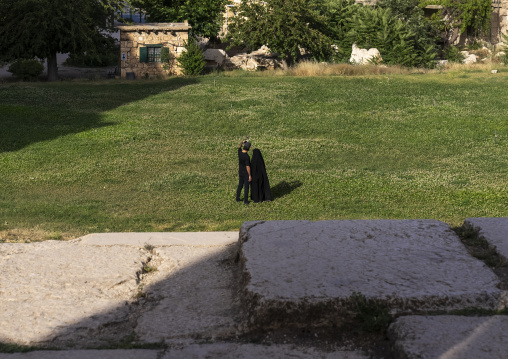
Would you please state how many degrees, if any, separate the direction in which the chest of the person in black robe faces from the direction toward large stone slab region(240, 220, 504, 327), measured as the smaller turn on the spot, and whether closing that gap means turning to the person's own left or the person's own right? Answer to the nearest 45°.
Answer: approximately 180°

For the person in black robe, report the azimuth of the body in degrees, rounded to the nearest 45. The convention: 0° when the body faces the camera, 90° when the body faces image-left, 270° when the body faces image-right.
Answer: approximately 180°

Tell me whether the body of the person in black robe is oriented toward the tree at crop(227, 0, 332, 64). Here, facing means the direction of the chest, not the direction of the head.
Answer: yes

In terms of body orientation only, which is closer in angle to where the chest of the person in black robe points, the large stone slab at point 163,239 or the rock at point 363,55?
the rock

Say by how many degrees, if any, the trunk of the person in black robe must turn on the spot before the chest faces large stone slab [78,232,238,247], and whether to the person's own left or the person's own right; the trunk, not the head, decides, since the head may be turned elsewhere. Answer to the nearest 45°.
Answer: approximately 180°

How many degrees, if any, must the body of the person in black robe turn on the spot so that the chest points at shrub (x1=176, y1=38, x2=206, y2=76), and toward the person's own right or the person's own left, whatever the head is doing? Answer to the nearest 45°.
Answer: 0° — they already face it

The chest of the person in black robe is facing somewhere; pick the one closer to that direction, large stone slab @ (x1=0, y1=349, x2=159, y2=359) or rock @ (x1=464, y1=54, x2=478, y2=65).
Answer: the rock

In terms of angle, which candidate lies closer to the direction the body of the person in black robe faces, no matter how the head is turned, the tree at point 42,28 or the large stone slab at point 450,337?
the tree

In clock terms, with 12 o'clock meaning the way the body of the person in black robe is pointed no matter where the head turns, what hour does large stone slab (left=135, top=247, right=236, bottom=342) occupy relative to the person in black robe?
The large stone slab is roughly at 6 o'clock from the person in black robe.

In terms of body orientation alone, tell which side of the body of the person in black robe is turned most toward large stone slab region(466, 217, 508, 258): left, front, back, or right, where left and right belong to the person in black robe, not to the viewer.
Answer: back

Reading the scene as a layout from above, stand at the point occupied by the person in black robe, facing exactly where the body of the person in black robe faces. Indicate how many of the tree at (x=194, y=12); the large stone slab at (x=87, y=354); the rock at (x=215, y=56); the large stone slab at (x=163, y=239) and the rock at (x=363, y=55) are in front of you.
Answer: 3
